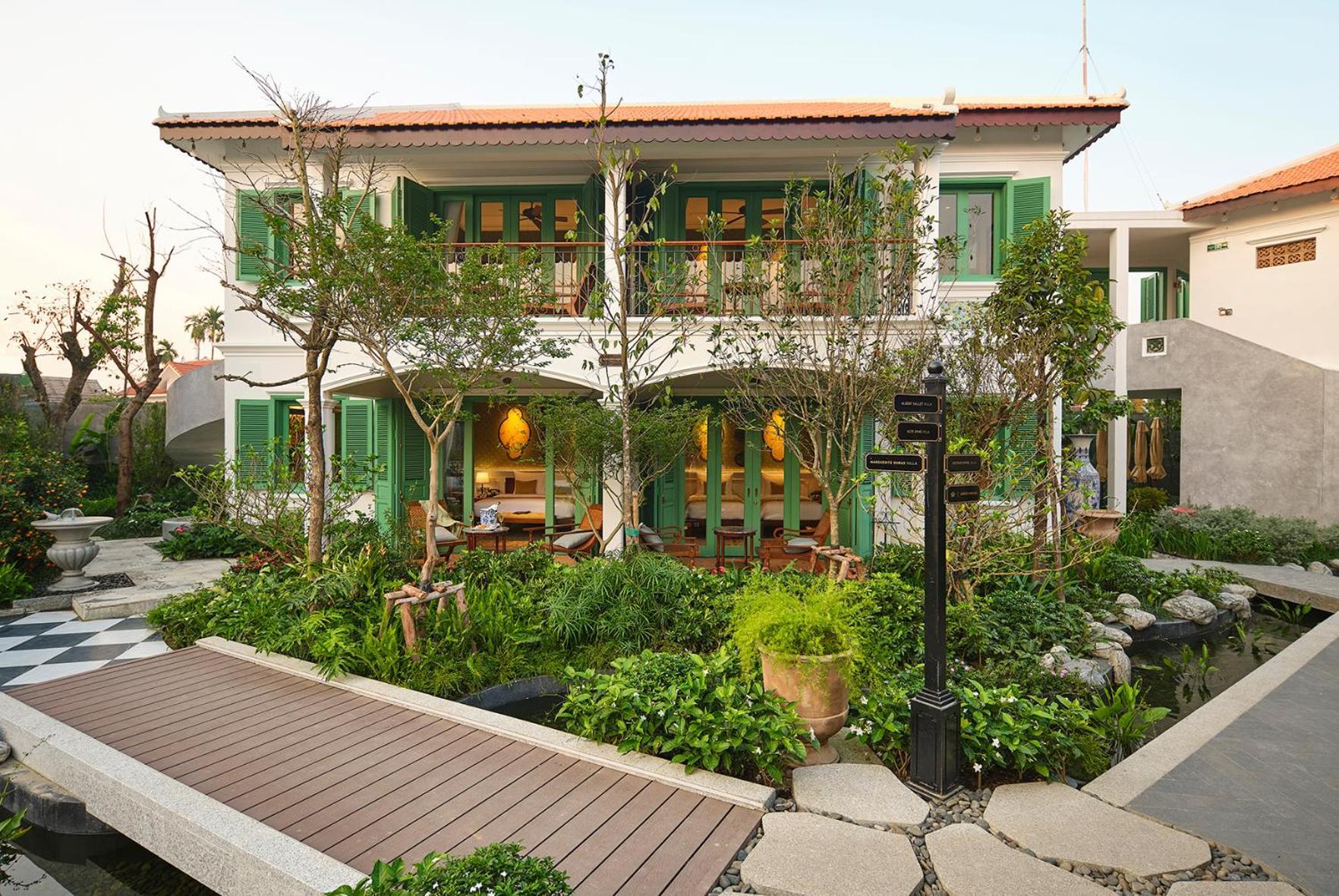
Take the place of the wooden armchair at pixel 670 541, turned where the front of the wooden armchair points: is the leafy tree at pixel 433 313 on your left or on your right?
on your right

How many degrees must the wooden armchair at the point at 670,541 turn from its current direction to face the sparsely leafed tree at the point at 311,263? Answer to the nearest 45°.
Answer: approximately 135° to its right

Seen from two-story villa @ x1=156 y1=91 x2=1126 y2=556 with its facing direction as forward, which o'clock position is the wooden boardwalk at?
The wooden boardwalk is roughly at 12 o'clock from the two-story villa.

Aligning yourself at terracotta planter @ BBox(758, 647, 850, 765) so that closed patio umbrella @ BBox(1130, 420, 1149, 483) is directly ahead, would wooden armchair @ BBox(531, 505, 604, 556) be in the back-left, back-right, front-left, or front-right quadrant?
front-left

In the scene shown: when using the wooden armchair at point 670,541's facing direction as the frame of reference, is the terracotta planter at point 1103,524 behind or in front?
in front

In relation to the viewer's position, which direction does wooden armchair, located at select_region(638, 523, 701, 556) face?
facing to the right of the viewer

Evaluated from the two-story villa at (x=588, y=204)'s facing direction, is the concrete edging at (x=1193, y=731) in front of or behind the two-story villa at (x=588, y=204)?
in front

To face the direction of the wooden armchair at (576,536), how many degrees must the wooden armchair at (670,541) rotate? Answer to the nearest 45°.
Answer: approximately 135° to its right

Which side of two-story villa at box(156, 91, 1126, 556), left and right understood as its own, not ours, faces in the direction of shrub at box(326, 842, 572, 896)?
front

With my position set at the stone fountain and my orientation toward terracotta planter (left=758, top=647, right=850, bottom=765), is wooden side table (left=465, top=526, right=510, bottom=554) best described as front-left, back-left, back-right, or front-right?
front-left

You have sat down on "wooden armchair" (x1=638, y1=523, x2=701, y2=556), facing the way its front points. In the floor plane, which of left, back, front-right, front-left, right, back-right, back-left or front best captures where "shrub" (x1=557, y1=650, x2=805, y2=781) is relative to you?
right

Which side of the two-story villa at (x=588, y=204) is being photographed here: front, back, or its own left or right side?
front

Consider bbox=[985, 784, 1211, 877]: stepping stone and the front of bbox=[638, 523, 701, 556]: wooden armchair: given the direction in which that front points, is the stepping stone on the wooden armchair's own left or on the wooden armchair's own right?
on the wooden armchair's own right

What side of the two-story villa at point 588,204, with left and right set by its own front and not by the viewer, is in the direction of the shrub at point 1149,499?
left
